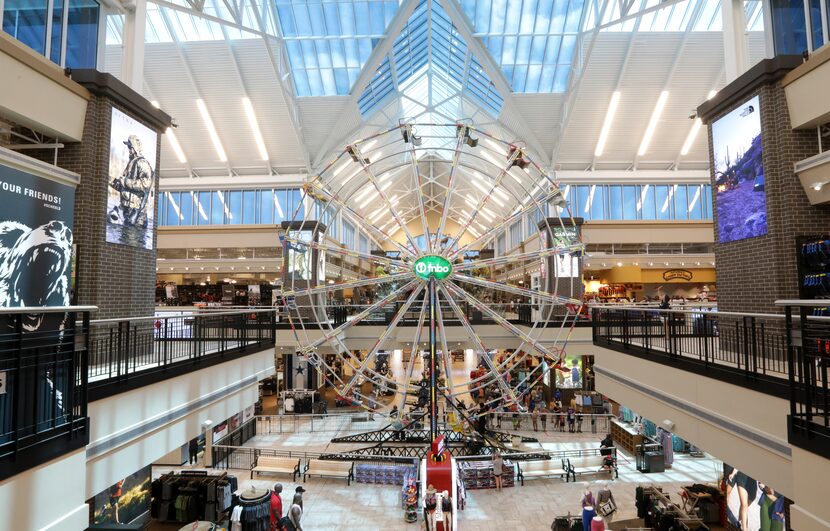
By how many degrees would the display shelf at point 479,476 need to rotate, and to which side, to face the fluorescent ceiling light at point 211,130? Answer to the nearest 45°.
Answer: approximately 135° to its right

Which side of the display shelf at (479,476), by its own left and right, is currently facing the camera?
front

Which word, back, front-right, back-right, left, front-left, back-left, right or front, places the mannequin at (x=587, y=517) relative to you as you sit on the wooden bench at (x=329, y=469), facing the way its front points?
front-left

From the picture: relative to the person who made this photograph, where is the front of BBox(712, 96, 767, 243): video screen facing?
facing the viewer and to the left of the viewer

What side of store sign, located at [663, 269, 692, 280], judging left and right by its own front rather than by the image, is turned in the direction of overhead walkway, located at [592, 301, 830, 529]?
front

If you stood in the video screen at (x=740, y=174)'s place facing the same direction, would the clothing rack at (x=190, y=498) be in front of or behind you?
in front

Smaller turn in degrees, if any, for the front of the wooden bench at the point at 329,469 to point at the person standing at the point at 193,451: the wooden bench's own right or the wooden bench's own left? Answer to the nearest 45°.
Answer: approximately 135° to the wooden bench's own right

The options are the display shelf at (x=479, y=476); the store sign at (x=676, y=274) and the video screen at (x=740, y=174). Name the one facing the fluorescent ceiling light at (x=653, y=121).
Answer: the store sign

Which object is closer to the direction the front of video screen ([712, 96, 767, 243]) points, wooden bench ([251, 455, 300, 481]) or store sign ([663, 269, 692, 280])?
the wooden bench

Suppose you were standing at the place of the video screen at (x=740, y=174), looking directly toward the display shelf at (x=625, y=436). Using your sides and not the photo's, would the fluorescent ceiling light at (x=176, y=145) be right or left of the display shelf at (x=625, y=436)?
left

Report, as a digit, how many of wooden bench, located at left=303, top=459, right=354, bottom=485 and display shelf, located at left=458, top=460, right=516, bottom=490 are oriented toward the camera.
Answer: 2

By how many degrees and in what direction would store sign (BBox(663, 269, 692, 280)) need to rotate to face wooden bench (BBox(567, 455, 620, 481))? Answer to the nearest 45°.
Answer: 0° — it already faces it

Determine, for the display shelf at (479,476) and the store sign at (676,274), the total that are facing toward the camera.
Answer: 2

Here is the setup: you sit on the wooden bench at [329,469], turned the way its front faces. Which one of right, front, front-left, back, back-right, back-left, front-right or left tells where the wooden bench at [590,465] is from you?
left
